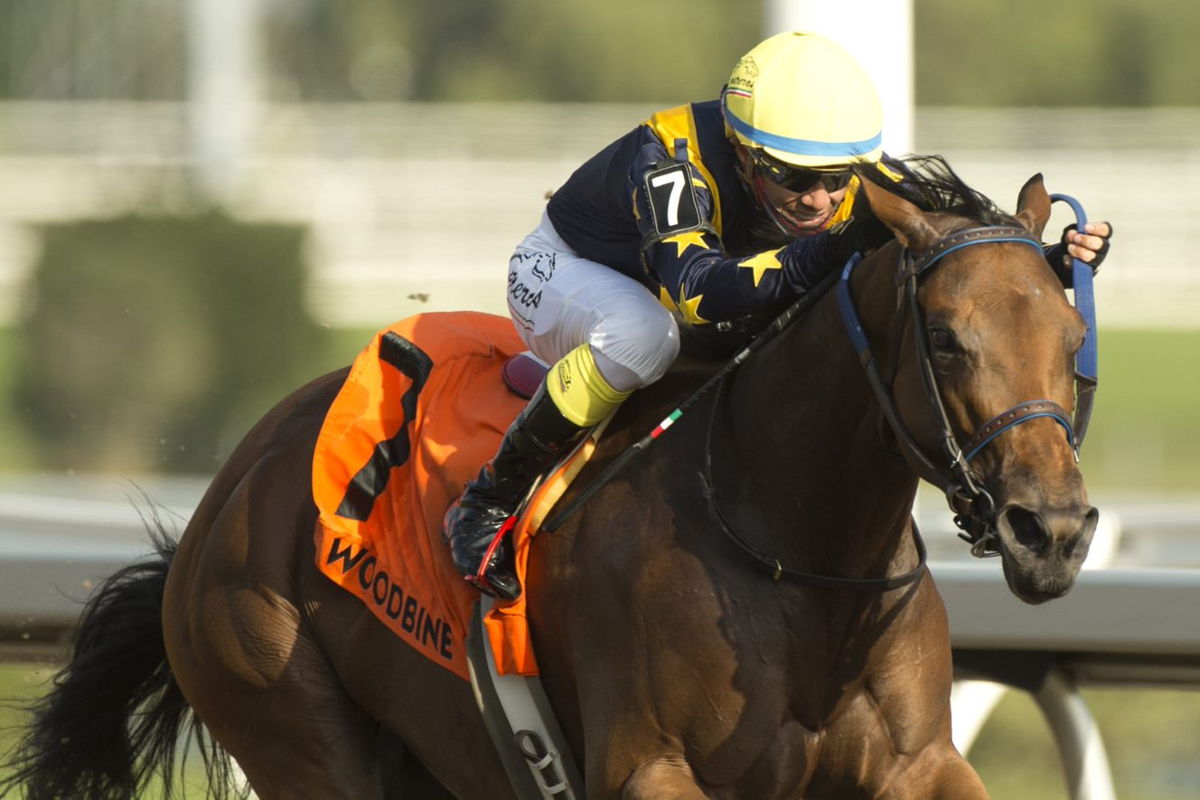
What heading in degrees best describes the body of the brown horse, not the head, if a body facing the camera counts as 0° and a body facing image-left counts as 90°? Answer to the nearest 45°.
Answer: approximately 315°

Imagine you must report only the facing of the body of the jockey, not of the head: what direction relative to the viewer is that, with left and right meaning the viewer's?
facing the viewer and to the right of the viewer

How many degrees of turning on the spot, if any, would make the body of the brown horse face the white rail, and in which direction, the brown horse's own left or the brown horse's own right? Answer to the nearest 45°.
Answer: approximately 90° to the brown horse's own left
